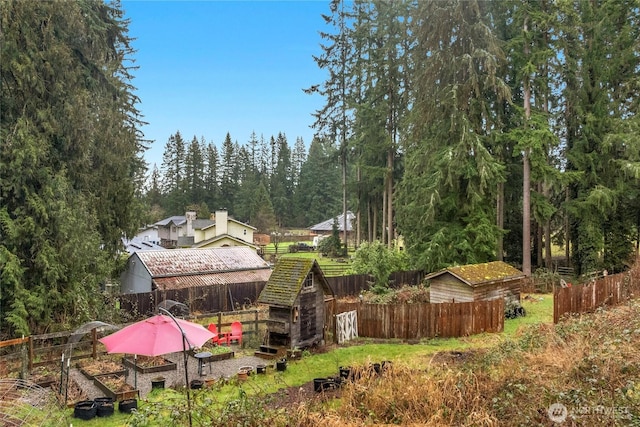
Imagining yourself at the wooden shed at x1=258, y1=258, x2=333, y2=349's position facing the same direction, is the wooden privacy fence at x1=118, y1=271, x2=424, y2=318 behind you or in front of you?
behind

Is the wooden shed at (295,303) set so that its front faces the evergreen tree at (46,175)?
no

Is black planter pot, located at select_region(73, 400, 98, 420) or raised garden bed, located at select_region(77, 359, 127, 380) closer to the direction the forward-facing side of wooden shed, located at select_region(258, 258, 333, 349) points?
the black planter pot

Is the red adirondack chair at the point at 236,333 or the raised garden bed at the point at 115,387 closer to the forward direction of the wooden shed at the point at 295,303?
the raised garden bed

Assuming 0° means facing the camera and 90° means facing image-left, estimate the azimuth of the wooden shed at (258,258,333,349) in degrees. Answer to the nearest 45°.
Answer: approximately 315°

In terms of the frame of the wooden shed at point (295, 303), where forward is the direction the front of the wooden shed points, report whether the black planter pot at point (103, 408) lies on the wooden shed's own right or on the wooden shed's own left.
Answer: on the wooden shed's own right

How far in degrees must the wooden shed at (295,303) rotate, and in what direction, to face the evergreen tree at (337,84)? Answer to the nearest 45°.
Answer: approximately 135° to its left

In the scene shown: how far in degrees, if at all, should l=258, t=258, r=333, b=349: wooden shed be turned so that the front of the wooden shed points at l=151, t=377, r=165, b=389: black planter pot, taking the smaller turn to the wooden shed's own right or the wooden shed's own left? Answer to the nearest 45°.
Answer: approximately 90° to the wooden shed's own right

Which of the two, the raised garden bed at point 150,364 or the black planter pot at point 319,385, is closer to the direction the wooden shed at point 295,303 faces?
the black planter pot

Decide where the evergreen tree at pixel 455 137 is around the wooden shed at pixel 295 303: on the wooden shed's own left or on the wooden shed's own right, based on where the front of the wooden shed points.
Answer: on the wooden shed's own left

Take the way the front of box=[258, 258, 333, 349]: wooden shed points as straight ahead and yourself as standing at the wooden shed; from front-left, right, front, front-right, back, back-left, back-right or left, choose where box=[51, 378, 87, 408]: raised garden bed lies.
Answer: right
